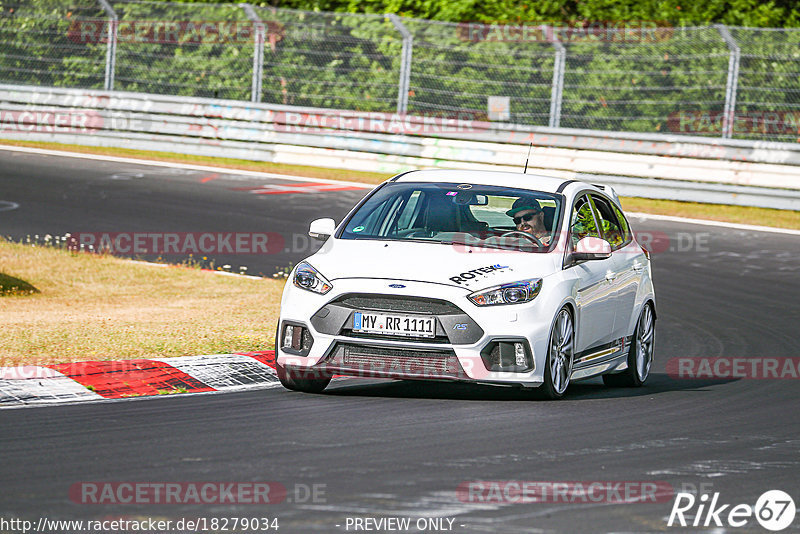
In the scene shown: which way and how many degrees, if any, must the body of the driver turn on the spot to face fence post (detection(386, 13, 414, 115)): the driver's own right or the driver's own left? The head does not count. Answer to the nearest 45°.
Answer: approximately 135° to the driver's own right

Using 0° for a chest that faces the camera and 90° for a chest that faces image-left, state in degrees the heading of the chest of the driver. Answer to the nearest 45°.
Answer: approximately 45°

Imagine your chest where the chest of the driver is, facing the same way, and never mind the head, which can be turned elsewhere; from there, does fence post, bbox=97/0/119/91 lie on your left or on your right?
on your right

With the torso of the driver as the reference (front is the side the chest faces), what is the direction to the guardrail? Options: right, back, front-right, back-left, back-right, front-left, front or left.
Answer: back-right

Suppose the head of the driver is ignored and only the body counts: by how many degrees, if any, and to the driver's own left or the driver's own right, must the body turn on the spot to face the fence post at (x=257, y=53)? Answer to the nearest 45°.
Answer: approximately 135° to the driver's own right

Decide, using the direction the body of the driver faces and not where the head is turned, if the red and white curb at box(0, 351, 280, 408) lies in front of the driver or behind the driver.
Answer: in front

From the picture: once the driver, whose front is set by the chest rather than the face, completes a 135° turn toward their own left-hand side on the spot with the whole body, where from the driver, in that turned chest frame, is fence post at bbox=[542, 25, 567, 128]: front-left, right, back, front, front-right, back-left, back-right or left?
left

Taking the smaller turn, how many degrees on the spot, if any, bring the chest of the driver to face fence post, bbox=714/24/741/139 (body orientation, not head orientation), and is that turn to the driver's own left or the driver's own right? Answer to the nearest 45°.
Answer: approximately 135° to the driver's own right

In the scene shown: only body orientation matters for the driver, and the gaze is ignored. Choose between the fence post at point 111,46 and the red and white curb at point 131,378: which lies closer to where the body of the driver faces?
the red and white curb
